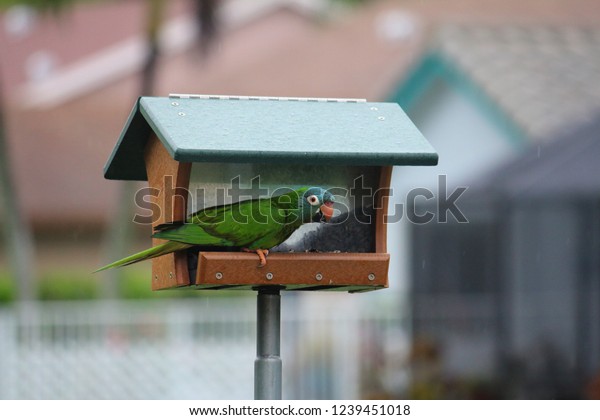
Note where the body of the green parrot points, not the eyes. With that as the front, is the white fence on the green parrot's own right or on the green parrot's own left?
on the green parrot's own left

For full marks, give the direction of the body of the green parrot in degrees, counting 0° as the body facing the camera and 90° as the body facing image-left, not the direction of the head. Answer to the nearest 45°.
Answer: approximately 270°
